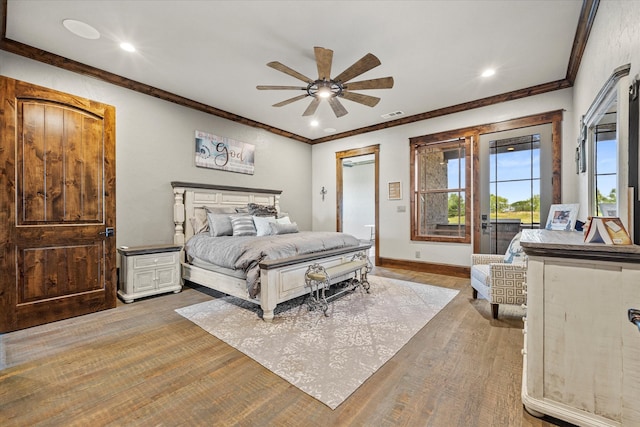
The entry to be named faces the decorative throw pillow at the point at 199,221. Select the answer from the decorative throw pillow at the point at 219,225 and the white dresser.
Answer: the white dresser

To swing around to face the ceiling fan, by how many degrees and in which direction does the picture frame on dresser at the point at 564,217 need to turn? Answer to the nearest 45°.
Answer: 0° — it already faces it

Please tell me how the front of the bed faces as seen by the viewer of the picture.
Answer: facing the viewer and to the right of the viewer

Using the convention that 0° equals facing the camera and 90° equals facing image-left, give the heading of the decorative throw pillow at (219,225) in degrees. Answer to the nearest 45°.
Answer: approximately 315°

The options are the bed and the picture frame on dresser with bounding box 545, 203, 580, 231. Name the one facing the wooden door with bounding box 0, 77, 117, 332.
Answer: the picture frame on dresser

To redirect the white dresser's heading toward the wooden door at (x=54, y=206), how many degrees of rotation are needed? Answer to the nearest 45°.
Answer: approximately 45° to its left

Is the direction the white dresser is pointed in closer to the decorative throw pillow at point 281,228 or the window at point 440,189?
the decorative throw pillow

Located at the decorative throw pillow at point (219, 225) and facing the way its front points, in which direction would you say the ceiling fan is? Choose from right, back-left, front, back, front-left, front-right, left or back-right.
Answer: front

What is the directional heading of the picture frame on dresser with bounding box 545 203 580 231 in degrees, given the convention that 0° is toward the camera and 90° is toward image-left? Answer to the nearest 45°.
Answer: approximately 45°

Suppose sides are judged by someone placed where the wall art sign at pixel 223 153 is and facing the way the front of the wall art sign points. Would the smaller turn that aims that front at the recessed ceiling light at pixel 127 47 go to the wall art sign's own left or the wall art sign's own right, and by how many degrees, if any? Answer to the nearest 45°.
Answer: approximately 90° to the wall art sign's own right

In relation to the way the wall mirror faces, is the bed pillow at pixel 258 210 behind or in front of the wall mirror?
in front

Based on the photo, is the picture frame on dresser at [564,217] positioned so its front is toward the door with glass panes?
no

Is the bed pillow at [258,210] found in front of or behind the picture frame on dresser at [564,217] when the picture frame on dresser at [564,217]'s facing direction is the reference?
in front

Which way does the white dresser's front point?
to the viewer's left

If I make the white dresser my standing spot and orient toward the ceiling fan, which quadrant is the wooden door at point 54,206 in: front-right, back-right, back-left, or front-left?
front-left

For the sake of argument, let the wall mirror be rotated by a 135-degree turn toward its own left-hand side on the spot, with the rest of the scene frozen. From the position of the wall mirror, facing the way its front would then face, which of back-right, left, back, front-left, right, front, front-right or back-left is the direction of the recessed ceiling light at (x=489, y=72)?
back

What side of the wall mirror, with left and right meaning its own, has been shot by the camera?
left

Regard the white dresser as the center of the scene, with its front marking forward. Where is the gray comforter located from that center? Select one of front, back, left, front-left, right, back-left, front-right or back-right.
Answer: front

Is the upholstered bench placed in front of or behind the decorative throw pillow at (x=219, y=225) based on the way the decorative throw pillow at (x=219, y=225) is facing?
in front

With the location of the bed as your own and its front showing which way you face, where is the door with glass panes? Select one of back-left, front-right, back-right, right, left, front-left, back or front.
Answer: front-left

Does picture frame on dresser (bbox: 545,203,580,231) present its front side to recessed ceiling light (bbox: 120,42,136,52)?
yes
